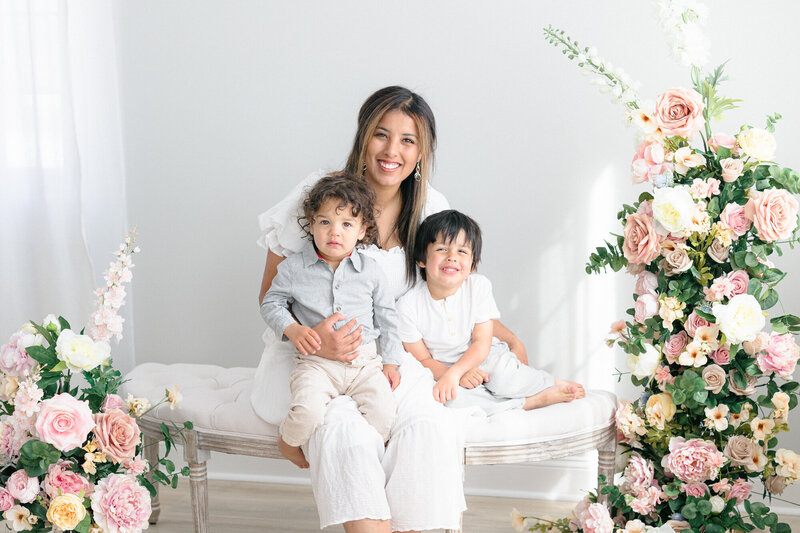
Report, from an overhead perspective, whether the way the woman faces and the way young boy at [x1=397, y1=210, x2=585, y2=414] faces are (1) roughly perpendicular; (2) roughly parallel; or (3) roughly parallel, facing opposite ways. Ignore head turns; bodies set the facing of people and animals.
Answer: roughly parallel

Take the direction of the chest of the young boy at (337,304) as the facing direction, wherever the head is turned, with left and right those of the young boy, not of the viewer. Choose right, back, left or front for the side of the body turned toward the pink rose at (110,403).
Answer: right

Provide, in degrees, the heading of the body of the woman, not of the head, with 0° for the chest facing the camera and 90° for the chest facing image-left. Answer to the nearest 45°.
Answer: approximately 0°

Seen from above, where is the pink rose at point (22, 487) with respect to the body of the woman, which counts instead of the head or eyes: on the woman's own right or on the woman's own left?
on the woman's own right

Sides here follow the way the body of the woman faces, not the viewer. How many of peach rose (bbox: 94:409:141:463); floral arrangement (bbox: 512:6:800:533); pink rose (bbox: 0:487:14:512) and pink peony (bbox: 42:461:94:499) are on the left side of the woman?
1

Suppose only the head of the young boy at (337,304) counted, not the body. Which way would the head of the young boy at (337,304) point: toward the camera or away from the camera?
toward the camera

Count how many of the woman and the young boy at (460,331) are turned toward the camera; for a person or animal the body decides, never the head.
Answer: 2

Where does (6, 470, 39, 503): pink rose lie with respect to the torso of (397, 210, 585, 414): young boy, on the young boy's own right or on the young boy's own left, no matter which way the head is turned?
on the young boy's own right

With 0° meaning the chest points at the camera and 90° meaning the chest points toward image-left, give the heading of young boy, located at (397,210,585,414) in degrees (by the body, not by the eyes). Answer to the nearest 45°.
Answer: approximately 0°

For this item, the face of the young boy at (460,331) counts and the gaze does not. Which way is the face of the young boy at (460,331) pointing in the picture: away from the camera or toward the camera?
toward the camera

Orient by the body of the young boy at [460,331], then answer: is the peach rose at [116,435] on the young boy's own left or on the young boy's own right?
on the young boy's own right

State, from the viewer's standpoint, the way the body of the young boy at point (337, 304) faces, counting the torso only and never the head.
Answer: toward the camera
